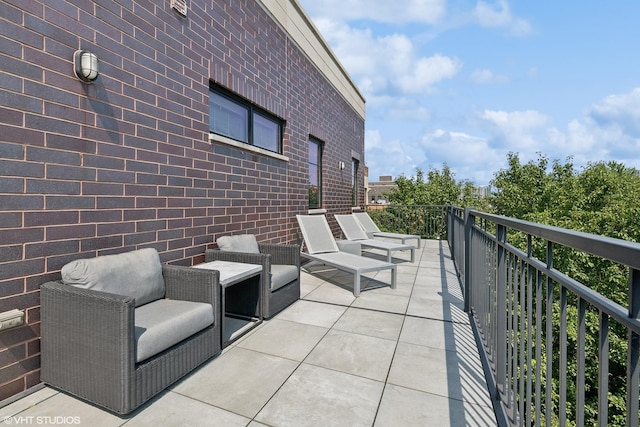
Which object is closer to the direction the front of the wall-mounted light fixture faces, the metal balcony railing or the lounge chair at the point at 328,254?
the metal balcony railing

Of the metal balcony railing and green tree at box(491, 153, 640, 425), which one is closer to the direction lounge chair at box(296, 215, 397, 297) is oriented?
the metal balcony railing

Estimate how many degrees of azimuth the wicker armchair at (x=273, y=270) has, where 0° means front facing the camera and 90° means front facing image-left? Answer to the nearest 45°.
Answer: approximately 315°

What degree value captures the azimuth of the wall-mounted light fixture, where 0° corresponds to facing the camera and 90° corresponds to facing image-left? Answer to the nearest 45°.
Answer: approximately 315°

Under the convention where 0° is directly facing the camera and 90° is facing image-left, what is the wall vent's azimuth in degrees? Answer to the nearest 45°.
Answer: approximately 315°

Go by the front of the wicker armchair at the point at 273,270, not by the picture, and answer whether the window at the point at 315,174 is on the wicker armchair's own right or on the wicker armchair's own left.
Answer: on the wicker armchair's own left

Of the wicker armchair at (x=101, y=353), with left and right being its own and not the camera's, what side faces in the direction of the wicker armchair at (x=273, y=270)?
left

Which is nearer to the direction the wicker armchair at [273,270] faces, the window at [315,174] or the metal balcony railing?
the metal balcony railing
